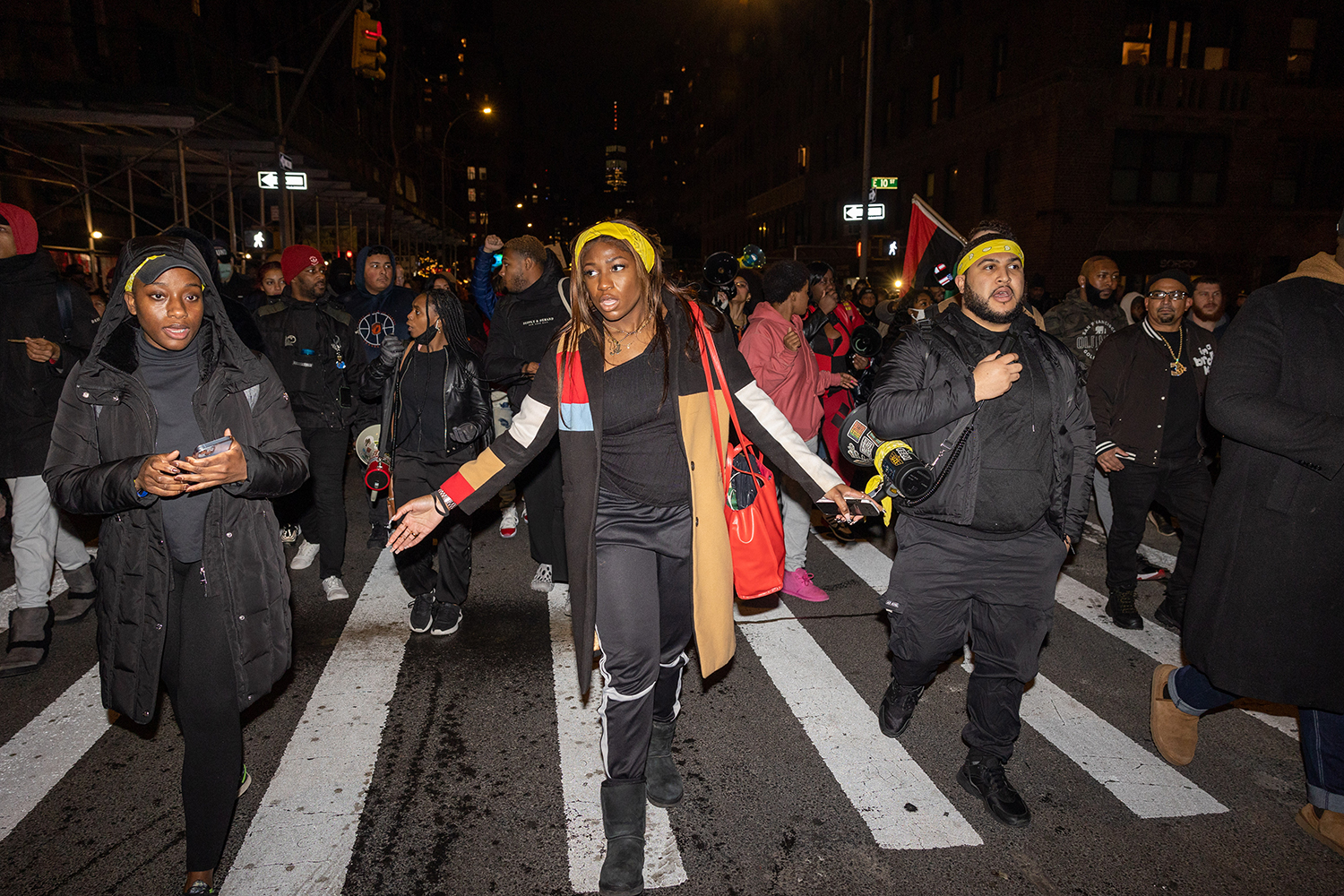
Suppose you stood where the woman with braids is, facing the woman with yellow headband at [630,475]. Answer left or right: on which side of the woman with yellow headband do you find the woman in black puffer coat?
right

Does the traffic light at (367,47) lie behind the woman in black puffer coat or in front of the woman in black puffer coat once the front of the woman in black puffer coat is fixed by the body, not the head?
behind

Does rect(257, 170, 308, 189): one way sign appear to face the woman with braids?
yes

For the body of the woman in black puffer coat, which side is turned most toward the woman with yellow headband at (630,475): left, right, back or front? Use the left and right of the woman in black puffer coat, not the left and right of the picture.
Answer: left

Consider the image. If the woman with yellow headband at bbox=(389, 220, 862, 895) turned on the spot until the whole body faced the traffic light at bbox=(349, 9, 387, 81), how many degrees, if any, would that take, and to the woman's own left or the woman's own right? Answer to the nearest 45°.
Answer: approximately 180°

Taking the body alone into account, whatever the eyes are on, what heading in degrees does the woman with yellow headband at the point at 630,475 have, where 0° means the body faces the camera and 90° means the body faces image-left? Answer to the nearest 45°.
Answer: approximately 0°

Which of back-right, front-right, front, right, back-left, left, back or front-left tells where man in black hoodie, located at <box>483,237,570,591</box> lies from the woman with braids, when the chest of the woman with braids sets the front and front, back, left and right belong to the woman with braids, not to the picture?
back

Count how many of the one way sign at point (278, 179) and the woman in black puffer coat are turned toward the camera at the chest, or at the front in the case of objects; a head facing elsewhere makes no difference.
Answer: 2

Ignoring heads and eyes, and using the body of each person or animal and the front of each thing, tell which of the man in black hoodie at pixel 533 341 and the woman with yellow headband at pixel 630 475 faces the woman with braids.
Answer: the man in black hoodie
